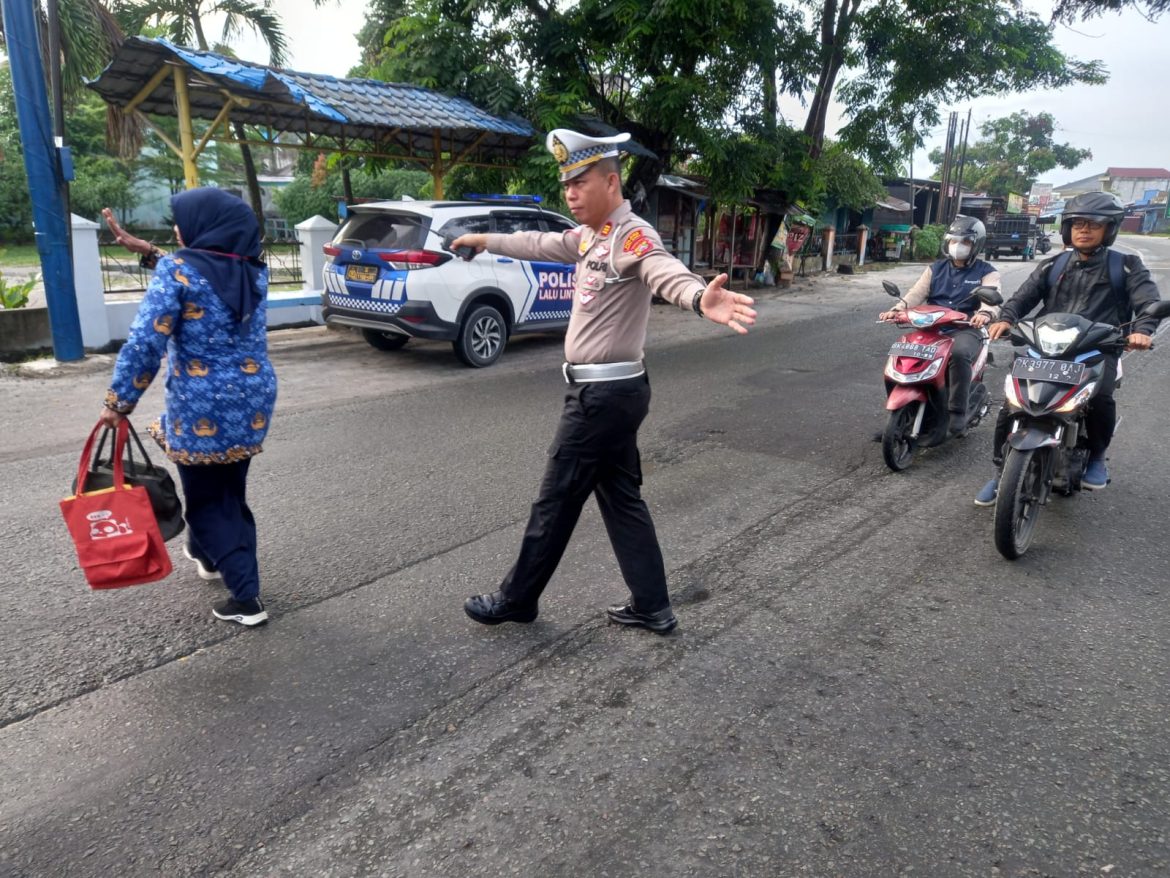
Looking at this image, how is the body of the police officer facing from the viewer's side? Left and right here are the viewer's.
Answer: facing the viewer and to the left of the viewer

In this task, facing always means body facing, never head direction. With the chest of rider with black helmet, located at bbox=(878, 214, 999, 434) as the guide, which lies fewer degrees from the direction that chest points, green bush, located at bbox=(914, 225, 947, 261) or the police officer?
the police officer

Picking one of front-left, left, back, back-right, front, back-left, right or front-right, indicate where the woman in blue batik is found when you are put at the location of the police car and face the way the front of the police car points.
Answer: back-right

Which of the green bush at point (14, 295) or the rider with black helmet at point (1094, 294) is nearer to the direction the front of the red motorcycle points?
the green bush

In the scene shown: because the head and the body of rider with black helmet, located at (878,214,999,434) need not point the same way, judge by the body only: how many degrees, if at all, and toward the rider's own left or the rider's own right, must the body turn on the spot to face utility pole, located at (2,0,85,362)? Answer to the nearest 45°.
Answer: approximately 45° to the rider's own right

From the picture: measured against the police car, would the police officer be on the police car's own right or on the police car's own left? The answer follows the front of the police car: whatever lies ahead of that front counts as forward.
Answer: on the police car's own right

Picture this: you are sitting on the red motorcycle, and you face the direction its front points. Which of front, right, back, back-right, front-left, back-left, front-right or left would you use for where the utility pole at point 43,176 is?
front-right

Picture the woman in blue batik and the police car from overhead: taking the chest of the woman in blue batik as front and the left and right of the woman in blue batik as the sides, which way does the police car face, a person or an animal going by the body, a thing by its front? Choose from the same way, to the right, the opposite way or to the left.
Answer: to the right

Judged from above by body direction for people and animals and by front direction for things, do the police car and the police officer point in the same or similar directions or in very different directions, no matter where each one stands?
very different directions

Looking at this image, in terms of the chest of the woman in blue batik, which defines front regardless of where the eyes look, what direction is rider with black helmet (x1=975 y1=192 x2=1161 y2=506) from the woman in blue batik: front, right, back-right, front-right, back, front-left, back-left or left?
back-right

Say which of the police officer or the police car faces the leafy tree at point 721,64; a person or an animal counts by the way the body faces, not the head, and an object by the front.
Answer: the police car

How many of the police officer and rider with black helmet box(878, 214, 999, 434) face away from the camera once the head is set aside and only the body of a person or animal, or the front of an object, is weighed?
0

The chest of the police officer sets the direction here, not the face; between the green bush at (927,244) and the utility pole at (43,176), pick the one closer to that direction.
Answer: the utility pole

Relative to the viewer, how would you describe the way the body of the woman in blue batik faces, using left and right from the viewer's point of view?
facing away from the viewer and to the left of the viewer

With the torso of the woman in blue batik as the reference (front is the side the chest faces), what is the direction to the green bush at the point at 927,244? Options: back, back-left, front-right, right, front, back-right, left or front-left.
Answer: right

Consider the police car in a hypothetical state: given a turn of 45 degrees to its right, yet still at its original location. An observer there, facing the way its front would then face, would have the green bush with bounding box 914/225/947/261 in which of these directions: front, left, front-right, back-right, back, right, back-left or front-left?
front-left

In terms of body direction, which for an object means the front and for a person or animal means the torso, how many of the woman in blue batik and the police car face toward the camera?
0

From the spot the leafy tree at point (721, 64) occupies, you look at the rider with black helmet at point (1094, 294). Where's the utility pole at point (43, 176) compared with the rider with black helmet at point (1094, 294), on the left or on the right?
right

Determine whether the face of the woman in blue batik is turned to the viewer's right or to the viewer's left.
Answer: to the viewer's left
